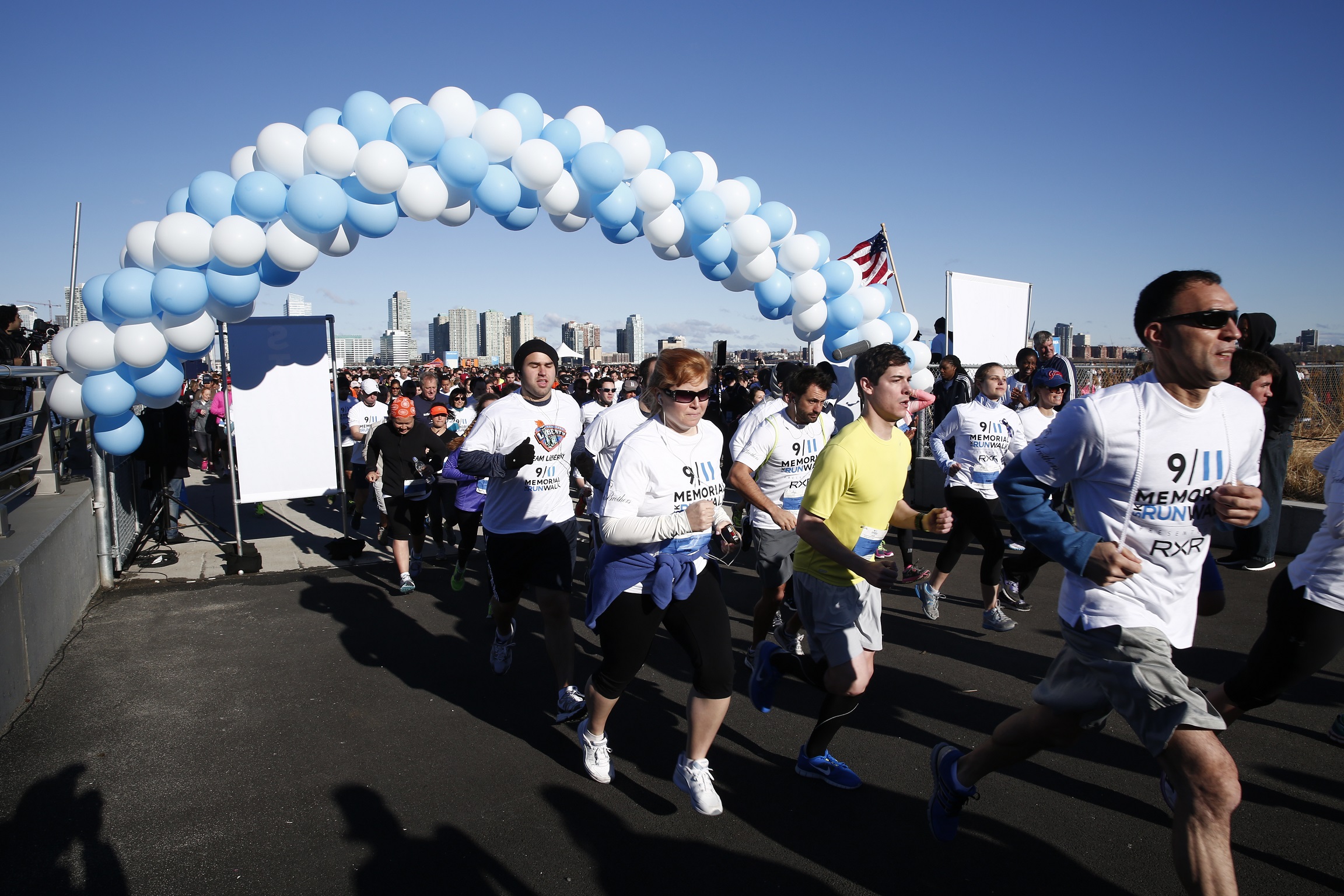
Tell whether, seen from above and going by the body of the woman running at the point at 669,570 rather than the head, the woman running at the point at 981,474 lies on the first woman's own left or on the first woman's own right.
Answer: on the first woman's own left

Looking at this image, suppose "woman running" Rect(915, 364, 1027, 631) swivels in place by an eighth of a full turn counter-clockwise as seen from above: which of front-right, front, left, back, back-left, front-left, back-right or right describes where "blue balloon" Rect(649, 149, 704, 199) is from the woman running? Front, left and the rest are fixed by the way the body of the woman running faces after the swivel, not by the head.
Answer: back

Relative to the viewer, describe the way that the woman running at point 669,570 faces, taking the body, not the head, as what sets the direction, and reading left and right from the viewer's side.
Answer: facing the viewer and to the right of the viewer

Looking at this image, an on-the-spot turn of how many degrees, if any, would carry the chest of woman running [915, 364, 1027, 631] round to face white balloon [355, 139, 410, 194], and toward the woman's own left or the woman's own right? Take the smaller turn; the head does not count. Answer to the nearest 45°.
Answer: approximately 135° to the woman's own right

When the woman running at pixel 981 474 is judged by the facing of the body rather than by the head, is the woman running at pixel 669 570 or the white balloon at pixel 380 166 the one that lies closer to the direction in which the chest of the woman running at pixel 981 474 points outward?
the woman running

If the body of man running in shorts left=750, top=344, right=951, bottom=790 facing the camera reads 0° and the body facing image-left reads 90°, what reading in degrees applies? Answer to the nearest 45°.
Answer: approximately 315°

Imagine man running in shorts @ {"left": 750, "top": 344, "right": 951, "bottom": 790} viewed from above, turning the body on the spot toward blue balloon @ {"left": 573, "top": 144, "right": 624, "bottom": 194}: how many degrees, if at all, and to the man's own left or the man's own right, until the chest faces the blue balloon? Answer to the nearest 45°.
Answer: approximately 180°

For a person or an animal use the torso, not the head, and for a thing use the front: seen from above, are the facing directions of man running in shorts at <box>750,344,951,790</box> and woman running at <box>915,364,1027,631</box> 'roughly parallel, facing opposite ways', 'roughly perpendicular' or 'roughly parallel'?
roughly parallel

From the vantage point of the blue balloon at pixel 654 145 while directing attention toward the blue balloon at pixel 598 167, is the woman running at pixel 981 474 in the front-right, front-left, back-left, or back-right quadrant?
back-left

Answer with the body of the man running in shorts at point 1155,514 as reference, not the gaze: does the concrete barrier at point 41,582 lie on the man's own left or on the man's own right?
on the man's own right

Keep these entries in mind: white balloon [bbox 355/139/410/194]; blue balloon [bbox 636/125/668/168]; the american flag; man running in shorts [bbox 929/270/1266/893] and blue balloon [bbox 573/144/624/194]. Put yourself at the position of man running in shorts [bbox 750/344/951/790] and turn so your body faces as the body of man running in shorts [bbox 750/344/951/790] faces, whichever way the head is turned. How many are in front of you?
1

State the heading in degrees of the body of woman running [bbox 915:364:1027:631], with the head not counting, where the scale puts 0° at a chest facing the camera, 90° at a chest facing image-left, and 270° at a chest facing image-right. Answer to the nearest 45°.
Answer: approximately 315°

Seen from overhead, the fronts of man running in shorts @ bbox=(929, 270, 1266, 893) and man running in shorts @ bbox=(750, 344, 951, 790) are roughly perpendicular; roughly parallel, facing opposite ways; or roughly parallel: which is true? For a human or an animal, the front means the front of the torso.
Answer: roughly parallel

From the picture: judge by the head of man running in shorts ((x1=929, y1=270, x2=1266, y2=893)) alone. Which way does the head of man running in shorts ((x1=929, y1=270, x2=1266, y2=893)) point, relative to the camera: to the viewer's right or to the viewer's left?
to the viewer's right

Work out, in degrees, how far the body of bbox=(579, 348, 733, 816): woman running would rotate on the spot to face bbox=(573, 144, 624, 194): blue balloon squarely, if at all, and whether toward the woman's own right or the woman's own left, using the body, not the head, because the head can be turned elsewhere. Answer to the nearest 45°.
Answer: approximately 135° to the woman's own left

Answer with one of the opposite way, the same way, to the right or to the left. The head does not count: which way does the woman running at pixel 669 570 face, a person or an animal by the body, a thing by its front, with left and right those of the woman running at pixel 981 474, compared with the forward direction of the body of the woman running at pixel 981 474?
the same way

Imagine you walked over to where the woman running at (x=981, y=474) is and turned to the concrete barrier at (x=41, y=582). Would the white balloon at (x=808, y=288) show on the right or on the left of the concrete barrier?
right

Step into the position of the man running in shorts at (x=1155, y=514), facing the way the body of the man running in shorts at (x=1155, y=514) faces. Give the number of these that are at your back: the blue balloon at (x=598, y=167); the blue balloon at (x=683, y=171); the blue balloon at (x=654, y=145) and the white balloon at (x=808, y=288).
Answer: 4
